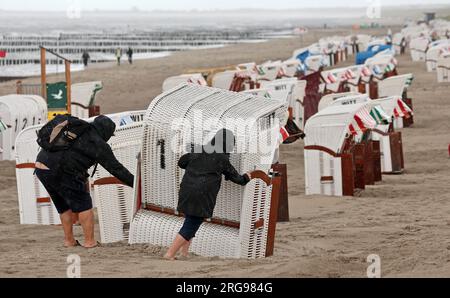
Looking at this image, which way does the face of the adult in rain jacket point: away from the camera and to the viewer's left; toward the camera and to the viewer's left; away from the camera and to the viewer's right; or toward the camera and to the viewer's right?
away from the camera and to the viewer's right

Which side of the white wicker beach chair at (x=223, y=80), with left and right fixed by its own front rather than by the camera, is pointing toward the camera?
right

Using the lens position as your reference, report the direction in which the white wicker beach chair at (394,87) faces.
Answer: facing to the right of the viewer

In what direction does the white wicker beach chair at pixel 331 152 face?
to the viewer's right
